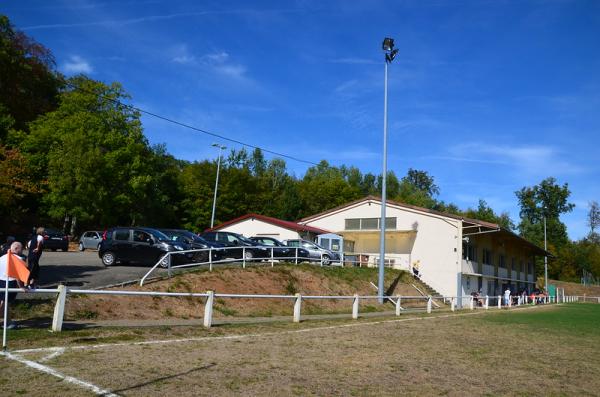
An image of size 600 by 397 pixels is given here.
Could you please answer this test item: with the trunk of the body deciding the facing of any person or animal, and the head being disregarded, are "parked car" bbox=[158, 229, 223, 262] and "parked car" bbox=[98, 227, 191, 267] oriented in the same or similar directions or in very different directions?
same or similar directions

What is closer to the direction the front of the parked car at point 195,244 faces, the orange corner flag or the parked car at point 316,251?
the orange corner flag

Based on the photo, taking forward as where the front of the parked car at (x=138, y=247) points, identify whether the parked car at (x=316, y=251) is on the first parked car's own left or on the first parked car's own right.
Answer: on the first parked car's own left

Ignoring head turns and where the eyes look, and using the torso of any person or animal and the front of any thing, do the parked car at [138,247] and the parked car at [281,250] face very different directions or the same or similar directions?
same or similar directions

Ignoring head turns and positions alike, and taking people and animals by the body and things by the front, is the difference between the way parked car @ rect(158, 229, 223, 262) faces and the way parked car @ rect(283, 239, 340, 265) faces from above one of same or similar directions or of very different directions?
same or similar directions

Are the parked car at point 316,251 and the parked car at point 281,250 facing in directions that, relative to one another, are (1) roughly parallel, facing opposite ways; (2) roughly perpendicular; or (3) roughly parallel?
roughly parallel
